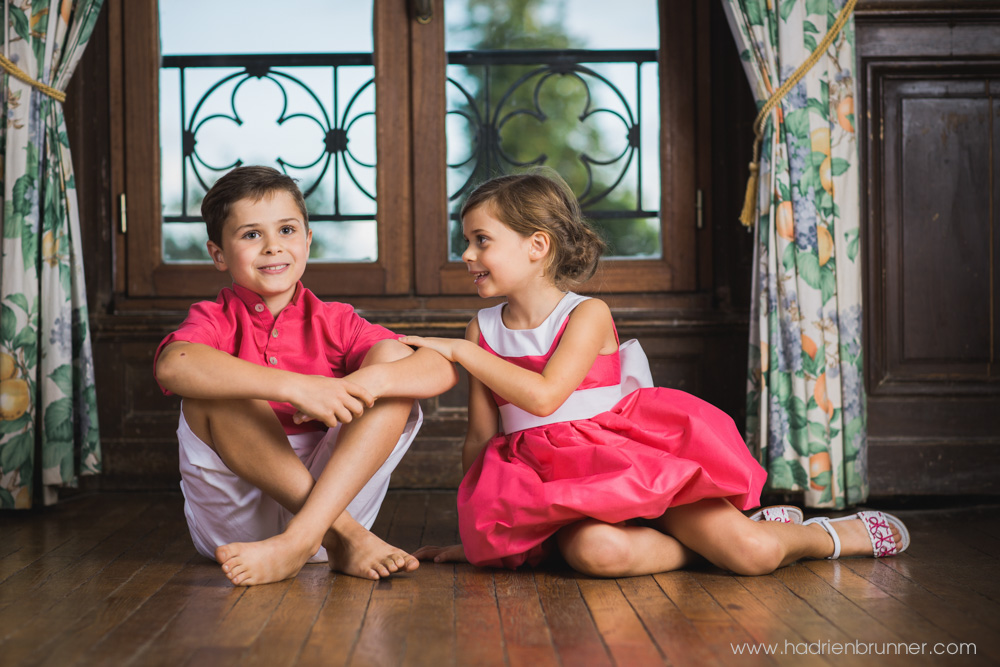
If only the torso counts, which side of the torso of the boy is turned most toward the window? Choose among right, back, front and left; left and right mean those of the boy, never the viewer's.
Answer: back

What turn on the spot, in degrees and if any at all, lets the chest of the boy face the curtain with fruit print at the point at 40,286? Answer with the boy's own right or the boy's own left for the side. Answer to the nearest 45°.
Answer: approximately 135° to the boy's own right

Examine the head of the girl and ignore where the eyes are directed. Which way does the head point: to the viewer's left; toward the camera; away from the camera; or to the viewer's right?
to the viewer's left

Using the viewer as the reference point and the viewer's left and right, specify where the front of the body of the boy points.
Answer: facing the viewer

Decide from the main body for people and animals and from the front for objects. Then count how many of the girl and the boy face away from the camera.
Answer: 0

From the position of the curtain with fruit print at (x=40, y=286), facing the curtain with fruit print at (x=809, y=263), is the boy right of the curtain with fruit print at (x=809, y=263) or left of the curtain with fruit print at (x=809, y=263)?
right

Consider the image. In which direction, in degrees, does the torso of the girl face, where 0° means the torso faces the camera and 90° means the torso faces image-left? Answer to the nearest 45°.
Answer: approximately 45°

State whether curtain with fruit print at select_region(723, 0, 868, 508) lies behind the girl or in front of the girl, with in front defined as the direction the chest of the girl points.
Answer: behind
